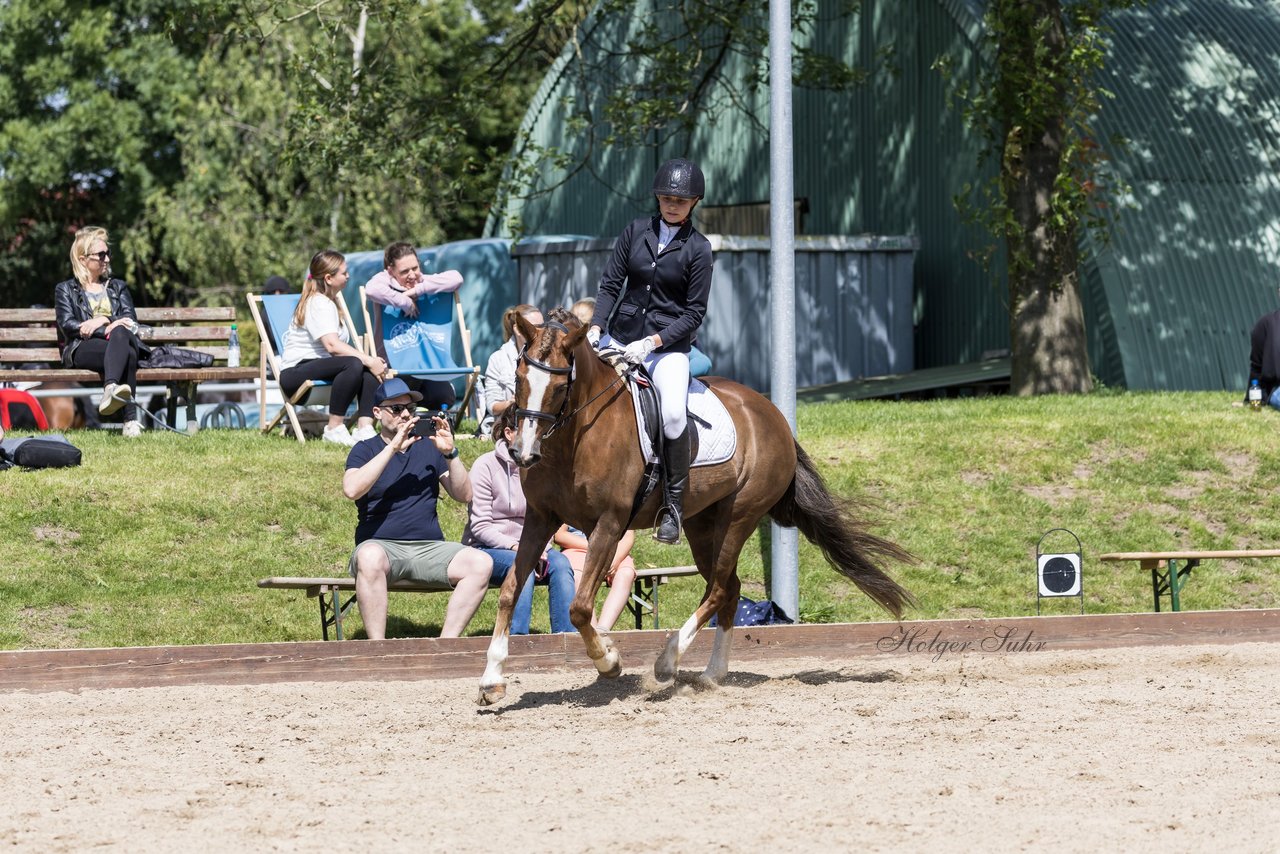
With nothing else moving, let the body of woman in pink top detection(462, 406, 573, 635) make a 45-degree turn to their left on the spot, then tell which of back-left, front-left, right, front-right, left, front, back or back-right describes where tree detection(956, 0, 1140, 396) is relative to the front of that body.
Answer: front-left

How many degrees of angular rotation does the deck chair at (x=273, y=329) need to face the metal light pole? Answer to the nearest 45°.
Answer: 0° — it already faces it

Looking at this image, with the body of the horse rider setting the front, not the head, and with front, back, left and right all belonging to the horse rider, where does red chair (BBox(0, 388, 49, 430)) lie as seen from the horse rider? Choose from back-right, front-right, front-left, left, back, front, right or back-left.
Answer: right

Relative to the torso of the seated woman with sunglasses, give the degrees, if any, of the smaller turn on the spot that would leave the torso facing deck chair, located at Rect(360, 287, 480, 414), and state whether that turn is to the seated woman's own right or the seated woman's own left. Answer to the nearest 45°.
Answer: approximately 45° to the seated woman's own left

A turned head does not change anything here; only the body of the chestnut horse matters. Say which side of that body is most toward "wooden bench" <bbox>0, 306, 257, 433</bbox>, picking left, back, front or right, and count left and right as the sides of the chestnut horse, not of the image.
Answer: right

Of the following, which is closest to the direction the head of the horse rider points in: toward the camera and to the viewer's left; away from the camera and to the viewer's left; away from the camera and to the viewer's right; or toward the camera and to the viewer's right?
toward the camera and to the viewer's left

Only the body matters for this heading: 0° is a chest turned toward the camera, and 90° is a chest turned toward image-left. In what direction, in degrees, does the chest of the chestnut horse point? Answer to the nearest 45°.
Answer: approximately 45°

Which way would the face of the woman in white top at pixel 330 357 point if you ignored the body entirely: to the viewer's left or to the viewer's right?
to the viewer's right

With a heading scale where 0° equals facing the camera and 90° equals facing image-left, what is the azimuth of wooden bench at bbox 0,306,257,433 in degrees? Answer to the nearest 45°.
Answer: approximately 0°
